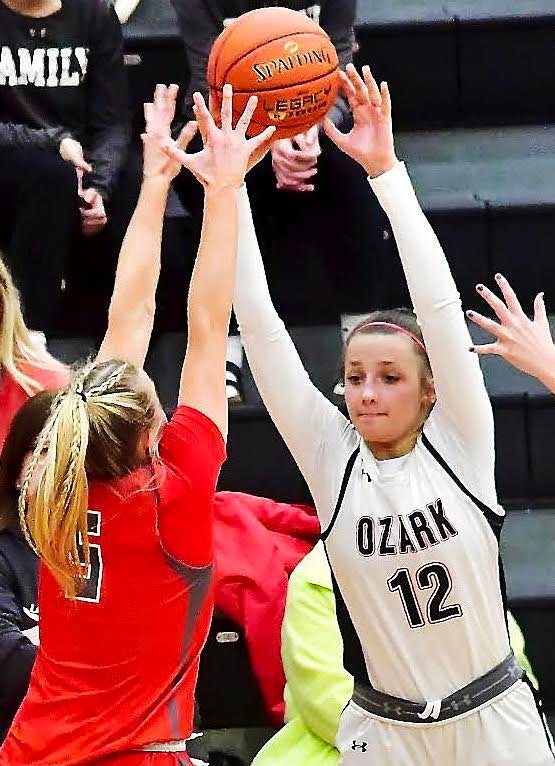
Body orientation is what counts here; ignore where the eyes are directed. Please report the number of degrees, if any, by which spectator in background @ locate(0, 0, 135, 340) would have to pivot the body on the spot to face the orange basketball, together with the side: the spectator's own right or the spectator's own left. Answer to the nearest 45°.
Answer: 0° — they already face it

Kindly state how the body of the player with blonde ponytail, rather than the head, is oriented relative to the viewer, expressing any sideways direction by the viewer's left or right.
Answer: facing away from the viewer and to the right of the viewer

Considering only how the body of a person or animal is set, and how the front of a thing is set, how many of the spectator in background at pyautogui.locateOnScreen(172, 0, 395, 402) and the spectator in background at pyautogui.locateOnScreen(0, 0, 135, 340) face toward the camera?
2

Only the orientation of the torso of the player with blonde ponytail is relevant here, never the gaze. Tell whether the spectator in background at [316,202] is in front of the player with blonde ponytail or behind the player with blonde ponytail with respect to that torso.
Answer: in front

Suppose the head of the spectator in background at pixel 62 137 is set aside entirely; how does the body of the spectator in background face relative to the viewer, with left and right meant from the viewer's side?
facing the viewer

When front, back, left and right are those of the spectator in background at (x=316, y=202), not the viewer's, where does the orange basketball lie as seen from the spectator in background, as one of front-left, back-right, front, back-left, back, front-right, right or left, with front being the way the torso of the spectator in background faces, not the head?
front

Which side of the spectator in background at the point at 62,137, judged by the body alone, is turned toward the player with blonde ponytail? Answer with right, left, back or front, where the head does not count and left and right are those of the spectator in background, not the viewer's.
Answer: front

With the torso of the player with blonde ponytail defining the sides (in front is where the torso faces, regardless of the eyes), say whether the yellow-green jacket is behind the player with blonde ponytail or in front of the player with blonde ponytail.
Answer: in front
